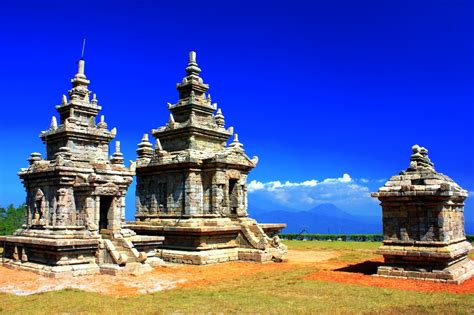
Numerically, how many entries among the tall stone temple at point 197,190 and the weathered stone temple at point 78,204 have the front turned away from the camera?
0

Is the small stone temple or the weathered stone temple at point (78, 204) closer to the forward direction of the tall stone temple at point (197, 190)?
the small stone temple

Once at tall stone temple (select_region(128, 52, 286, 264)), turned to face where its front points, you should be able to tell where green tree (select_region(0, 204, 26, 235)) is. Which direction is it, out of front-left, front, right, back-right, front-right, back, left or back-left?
back

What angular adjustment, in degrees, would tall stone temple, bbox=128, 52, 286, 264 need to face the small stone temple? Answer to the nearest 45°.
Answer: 0° — it already faces it

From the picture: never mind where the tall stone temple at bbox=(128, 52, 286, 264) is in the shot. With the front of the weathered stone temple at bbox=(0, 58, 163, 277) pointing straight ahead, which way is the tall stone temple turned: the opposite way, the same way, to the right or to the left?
the same way

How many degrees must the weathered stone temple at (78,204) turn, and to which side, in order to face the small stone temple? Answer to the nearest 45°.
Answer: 0° — it already faces it

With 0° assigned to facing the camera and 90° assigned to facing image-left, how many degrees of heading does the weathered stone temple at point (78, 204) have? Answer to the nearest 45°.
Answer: approximately 315°

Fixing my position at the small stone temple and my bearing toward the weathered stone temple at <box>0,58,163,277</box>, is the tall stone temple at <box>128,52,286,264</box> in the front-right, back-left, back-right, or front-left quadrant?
front-right

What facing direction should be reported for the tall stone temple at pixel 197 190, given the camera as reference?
facing the viewer and to the right of the viewer

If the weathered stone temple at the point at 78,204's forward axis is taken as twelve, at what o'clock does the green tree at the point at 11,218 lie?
The green tree is roughly at 7 o'clock from the weathered stone temple.
